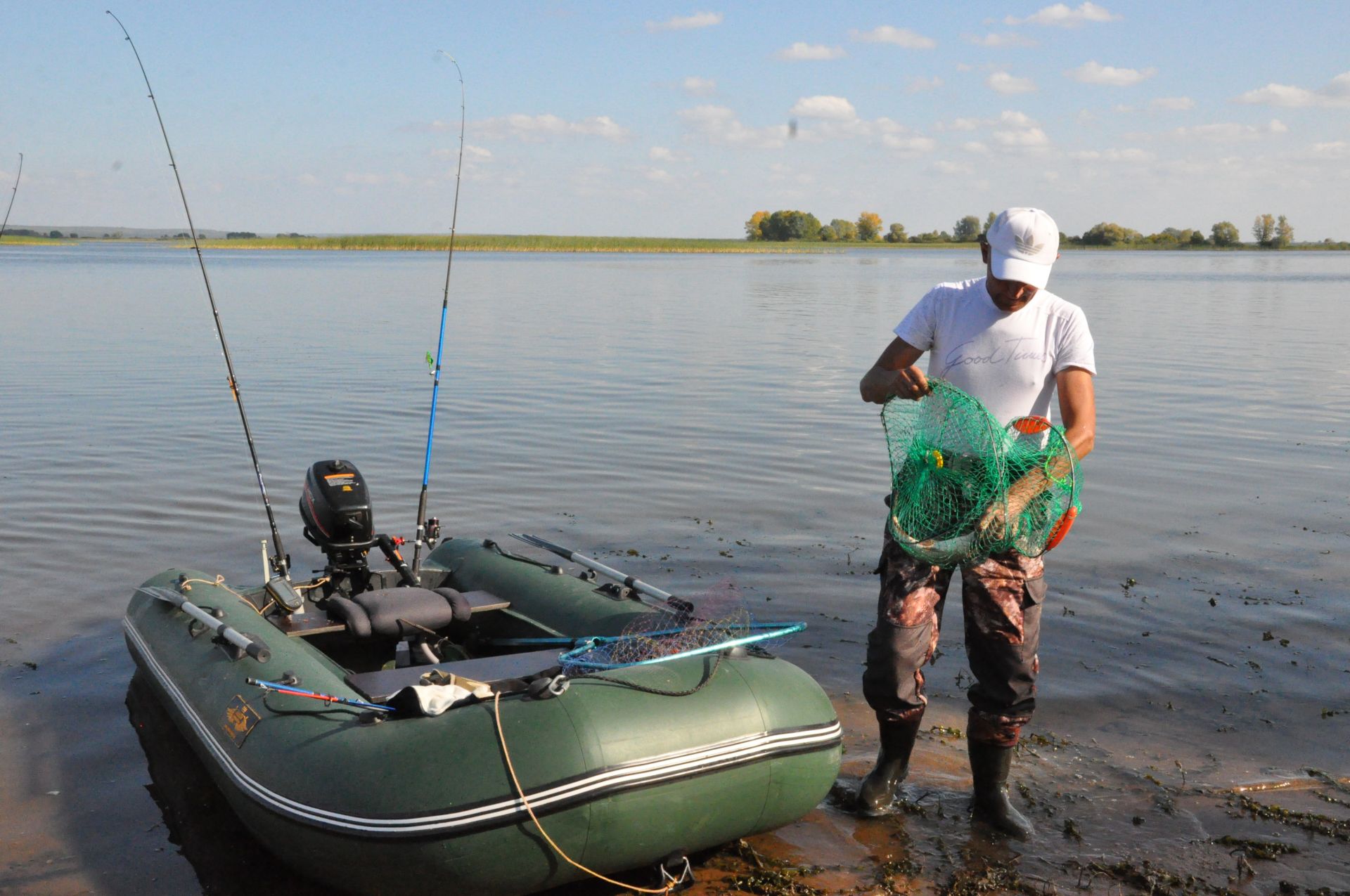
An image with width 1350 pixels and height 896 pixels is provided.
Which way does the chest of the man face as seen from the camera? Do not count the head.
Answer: toward the camera

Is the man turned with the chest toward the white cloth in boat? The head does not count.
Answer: no

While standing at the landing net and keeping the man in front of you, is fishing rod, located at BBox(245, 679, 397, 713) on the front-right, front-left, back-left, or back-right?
back-right

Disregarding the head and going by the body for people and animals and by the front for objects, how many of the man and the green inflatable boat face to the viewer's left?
0

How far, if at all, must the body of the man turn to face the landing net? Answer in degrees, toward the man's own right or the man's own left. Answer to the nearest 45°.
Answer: approximately 90° to the man's own right

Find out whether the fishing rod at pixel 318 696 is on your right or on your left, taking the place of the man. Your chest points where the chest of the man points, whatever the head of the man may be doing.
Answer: on your right

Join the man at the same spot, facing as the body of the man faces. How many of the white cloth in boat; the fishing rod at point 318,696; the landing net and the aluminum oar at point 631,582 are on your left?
0

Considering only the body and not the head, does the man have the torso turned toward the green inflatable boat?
no

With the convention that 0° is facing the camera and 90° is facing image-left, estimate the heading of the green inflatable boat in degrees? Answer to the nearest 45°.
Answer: approximately 315°
